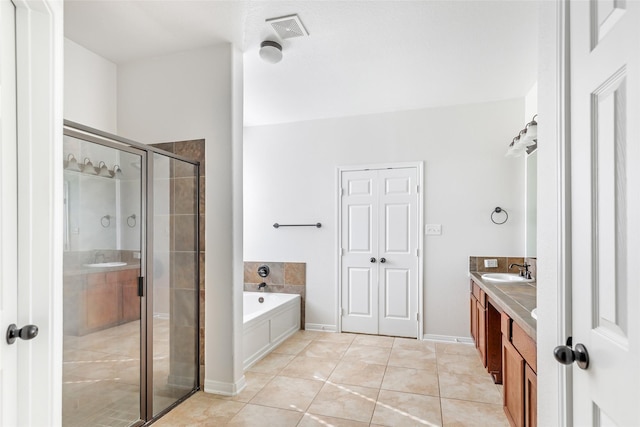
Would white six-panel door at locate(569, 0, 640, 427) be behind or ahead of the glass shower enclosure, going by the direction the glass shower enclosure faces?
ahead

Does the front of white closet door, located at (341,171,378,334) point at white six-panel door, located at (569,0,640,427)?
yes

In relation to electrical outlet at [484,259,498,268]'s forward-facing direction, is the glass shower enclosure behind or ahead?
ahead

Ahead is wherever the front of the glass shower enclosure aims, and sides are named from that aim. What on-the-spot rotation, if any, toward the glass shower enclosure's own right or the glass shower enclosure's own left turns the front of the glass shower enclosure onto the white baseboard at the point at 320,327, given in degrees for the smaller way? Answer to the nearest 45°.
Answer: approximately 90° to the glass shower enclosure's own left

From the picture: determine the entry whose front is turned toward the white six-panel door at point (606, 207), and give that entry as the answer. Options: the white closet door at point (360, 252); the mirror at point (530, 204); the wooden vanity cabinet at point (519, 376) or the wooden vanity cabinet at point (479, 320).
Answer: the white closet door

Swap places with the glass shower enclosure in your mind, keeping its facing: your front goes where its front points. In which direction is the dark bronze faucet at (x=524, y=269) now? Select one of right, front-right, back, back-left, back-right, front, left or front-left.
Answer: front-left

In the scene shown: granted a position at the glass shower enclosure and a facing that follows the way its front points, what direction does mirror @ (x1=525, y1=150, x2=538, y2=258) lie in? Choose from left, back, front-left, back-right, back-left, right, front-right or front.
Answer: front-left

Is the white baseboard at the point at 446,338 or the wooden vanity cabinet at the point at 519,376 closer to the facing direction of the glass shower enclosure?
the wooden vanity cabinet

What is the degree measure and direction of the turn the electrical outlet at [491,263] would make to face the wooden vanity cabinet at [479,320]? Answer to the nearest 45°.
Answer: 0° — it already faces it

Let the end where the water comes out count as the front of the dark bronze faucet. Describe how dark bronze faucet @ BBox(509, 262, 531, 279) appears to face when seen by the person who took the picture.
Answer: facing to the left of the viewer

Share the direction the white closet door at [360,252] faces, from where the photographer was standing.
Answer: facing the viewer

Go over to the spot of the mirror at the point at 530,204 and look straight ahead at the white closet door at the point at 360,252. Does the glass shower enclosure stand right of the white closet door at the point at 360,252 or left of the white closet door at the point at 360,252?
left
